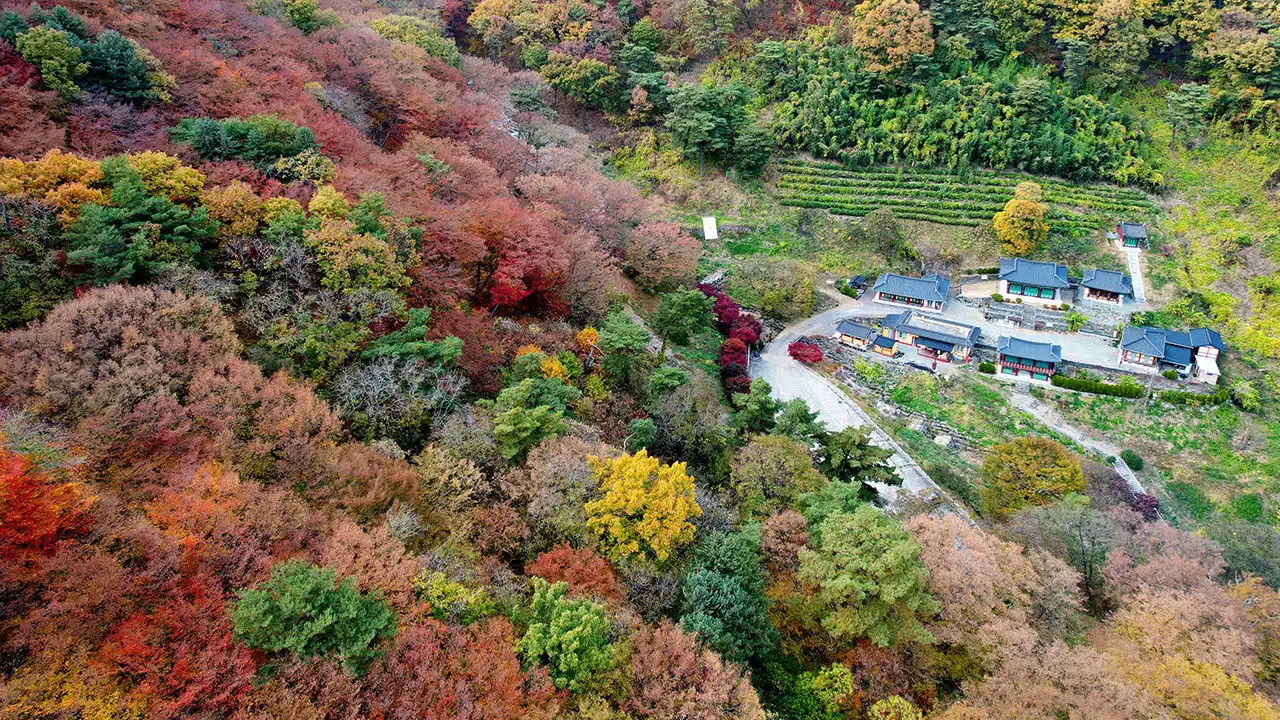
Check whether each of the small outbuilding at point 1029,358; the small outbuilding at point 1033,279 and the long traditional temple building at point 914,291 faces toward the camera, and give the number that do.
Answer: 3

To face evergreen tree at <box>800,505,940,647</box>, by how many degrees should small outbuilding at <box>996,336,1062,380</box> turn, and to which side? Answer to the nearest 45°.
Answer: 0° — it already faces it

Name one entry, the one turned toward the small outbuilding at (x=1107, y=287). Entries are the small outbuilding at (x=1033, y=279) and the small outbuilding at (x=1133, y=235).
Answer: the small outbuilding at (x=1133, y=235)

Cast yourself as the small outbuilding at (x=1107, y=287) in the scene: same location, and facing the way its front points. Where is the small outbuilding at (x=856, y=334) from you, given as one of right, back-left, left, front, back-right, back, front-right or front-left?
front-right

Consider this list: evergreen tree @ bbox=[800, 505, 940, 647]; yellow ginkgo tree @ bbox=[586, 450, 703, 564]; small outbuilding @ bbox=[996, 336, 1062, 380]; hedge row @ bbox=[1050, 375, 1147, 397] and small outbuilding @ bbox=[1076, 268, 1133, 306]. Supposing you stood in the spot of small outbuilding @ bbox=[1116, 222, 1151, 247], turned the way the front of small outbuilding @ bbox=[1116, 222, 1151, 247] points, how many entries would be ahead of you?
5

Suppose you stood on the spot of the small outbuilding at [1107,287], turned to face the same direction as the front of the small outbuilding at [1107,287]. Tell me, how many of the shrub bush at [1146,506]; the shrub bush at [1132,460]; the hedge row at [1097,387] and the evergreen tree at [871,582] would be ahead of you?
4

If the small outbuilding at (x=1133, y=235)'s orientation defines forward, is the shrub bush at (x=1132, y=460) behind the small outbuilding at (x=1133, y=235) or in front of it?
in front

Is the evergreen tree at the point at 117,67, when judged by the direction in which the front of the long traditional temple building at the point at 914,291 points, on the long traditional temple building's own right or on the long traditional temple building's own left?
on the long traditional temple building's own right

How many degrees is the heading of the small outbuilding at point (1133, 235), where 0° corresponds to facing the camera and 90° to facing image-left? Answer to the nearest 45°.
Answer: approximately 0°
